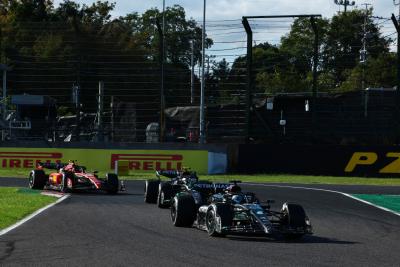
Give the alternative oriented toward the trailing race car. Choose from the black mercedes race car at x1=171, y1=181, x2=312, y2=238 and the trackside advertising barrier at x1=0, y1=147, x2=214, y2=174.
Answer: the trackside advertising barrier

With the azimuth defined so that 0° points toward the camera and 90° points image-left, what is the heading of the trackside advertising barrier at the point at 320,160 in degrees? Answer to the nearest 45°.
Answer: approximately 0°

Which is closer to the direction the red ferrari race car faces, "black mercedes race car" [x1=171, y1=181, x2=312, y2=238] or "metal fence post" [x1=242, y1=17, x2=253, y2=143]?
the black mercedes race car

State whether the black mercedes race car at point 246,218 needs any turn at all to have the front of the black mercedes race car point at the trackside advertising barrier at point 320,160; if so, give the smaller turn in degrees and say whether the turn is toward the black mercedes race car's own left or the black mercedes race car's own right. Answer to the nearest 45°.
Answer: approximately 135° to the black mercedes race car's own left

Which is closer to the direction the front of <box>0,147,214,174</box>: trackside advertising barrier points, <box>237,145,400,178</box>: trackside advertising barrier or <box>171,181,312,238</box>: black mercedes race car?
the black mercedes race car

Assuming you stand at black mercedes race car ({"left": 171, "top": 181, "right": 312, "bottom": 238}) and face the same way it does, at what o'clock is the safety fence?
The safety fence is roughly at 7 o'clock from the black mercedes race car.

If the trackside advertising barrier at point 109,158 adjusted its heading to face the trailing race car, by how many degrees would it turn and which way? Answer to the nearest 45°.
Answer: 0° — it already faces it

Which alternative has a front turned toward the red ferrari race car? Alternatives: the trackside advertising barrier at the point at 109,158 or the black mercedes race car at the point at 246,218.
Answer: the trackside advertising barrier

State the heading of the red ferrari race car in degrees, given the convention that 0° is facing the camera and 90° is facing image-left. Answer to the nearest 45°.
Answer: approximately 315°

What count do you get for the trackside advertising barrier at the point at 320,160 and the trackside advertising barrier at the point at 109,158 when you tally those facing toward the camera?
2

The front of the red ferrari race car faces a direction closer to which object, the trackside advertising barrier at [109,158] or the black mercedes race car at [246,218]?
the black mercedes race car
